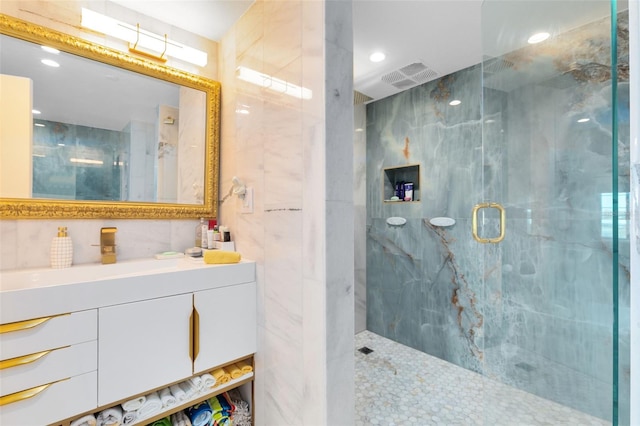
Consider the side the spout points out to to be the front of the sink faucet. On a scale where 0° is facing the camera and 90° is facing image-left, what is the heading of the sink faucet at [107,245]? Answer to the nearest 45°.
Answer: approximately 0°

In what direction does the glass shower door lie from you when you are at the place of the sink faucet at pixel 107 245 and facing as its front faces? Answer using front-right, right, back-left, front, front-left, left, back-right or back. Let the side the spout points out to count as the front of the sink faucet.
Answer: front-left

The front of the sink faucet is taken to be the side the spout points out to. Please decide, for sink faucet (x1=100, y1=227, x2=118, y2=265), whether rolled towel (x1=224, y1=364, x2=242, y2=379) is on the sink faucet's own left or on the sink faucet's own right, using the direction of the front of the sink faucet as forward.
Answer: on the sink faucet's own left

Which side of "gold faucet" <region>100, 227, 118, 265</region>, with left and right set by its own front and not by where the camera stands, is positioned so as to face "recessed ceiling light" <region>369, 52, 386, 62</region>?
left

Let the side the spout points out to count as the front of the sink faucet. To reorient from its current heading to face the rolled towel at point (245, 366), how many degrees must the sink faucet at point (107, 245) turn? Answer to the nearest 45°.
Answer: approximately 45° to its left
